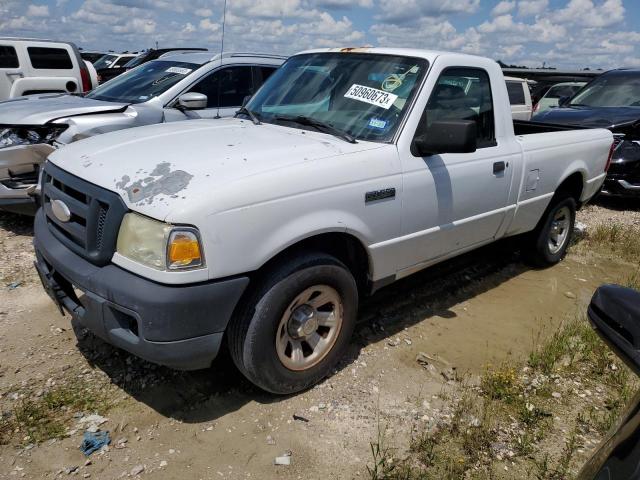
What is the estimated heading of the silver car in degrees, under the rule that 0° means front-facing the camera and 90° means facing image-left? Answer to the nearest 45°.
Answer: approximately 45°

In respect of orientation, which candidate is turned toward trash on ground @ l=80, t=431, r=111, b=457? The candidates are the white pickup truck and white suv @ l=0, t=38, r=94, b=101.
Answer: the white pickup truck

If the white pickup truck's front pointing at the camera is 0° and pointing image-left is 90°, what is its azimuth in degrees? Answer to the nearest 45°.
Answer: approximately 45°

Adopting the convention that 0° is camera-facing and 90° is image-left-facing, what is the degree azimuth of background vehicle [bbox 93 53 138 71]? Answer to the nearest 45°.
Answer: approximately 45°

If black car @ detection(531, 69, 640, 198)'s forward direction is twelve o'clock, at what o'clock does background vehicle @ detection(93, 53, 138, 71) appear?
The background vehicle is roughly at 2 o'clock from the black car.

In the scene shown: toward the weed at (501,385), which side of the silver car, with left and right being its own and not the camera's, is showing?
left

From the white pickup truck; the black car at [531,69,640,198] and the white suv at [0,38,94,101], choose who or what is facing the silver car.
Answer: the black car
